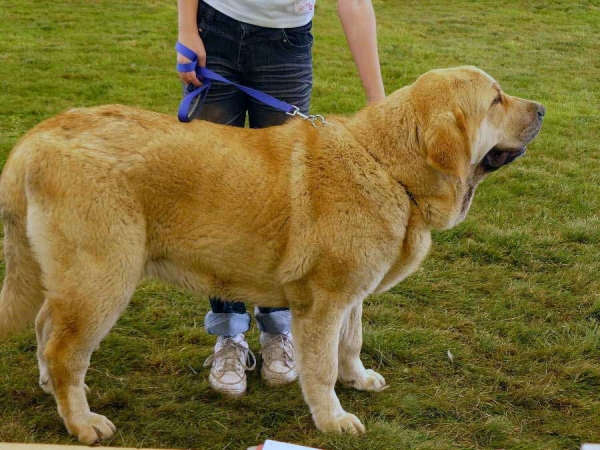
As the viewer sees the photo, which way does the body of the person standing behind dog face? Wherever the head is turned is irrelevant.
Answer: toward the camera

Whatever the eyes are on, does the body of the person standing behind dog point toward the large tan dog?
yes

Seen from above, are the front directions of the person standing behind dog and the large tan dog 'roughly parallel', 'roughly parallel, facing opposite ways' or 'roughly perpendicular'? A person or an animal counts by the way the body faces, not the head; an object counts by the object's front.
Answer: roughly perpendicular

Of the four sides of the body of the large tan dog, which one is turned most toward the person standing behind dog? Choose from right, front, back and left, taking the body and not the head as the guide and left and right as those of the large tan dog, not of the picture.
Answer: left

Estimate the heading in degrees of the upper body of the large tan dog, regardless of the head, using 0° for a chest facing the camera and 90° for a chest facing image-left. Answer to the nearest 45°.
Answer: approximately 270°

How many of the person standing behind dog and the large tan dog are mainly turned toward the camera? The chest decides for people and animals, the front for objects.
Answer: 1
